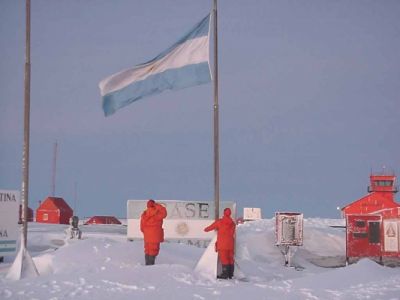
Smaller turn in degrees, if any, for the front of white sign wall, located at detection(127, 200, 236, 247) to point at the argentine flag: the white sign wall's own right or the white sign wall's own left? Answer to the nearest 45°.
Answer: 0° — it already faces it

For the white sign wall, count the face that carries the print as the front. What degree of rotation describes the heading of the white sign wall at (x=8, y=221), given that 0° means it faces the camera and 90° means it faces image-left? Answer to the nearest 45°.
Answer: approximately 0°

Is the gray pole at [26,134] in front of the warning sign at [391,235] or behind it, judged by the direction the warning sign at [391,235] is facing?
in front

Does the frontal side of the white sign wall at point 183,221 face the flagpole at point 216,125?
yes

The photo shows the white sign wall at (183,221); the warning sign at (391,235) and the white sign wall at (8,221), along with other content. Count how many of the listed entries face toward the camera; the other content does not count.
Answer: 3

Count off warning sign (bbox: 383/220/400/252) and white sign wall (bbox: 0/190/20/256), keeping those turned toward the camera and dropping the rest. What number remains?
2

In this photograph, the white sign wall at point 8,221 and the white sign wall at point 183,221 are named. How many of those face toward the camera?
2

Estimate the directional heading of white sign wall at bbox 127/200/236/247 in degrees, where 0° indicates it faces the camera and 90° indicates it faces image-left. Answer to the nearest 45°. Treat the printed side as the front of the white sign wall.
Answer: approximately 0°

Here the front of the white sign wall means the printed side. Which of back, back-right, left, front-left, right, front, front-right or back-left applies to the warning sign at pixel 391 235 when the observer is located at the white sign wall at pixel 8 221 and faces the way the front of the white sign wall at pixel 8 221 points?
left

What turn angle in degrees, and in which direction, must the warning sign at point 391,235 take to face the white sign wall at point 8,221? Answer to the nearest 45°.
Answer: approximately 45° to its right
